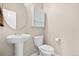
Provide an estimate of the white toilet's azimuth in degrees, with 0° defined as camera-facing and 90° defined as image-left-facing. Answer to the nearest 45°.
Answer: approximately 315°
